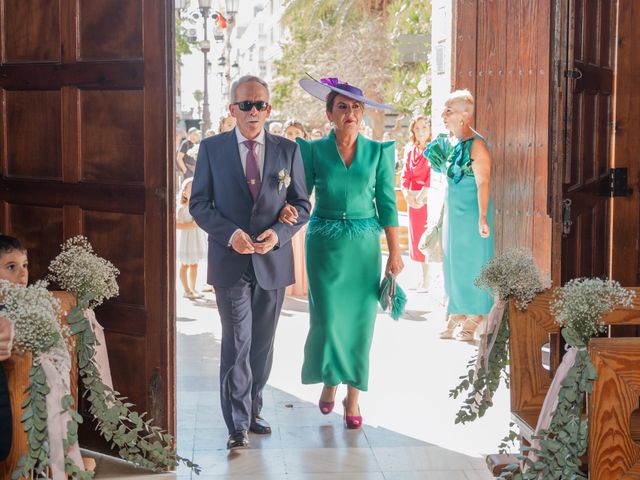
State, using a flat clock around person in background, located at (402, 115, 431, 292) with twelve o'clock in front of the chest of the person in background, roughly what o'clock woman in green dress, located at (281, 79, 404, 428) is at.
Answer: The woman in green dress is roughly at 12 o'clock from the person in background.

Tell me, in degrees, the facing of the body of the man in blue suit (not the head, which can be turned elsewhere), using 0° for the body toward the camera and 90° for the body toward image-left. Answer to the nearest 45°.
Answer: approximately 0°

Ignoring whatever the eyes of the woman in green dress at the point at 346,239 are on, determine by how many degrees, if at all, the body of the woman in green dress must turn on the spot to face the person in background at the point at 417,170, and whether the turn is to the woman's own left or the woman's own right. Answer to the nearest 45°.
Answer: approximately 180°

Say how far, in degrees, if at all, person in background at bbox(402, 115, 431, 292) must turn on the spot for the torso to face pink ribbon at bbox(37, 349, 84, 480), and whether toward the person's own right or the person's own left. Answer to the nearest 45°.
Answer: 0° — they already face it

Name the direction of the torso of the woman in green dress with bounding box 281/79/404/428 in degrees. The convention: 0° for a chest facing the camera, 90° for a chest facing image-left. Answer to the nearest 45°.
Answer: approximately 0°

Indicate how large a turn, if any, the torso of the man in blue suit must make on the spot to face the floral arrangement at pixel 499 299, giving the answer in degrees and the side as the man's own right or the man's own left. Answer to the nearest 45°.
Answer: approximately 45° to the man's own left

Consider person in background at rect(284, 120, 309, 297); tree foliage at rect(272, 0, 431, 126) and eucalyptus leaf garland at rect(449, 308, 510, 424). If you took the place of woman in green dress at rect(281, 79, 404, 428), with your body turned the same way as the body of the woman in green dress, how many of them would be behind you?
2

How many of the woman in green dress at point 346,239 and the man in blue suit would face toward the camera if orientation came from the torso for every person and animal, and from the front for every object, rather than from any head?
2
